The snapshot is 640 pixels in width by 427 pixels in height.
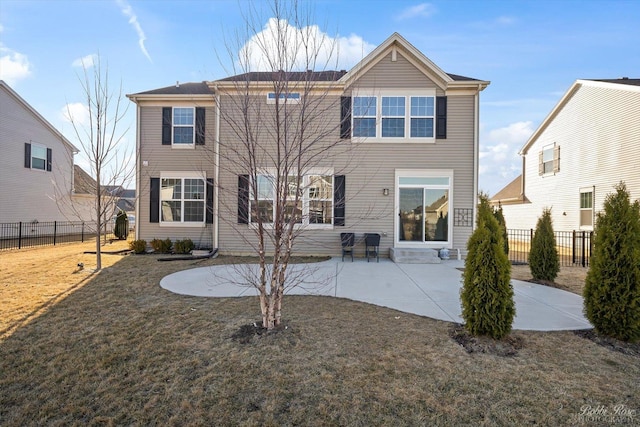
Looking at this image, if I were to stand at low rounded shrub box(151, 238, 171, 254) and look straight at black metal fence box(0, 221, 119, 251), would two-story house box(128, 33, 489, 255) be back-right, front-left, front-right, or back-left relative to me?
back-right

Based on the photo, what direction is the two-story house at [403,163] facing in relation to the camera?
away from the camera

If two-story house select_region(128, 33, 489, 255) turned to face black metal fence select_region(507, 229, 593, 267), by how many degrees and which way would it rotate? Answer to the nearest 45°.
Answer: approximately 90° to its right

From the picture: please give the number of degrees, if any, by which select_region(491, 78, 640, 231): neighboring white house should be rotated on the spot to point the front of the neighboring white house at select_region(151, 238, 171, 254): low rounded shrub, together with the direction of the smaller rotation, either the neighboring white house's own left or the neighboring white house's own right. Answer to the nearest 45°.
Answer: approximately 90° to the neighboring white house's own left

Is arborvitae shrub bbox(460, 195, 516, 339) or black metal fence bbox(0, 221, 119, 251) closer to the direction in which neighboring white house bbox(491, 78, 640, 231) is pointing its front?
the black metal fence

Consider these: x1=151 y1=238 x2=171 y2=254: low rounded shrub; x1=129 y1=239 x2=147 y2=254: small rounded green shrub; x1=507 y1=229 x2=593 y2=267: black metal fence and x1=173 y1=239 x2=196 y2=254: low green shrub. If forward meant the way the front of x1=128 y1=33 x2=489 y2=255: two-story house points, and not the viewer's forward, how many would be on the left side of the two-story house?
3

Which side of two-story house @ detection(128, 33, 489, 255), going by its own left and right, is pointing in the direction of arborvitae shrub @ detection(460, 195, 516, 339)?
back

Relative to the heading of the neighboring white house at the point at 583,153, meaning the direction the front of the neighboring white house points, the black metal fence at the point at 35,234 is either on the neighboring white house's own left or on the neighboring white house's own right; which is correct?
on the neighboring white house's own left

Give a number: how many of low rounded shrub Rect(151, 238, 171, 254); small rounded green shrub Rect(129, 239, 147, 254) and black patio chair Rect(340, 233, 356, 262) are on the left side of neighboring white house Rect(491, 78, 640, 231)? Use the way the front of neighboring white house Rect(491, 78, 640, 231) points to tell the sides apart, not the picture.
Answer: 3

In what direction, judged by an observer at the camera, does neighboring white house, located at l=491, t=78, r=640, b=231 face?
facing away from the viewer and to the left of the viewer

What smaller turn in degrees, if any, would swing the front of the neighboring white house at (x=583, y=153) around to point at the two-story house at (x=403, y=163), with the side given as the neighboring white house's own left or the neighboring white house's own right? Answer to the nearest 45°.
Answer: approximately 90° to the neighboring white house's own left

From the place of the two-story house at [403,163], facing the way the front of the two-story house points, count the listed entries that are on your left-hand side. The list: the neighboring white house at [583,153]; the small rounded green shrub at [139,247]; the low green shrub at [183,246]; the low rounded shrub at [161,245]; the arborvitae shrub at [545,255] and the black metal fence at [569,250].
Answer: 3

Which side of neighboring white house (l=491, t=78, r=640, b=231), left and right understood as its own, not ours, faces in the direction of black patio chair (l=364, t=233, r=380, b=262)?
left

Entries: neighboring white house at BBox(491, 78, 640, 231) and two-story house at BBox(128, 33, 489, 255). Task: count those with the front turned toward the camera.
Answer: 0
